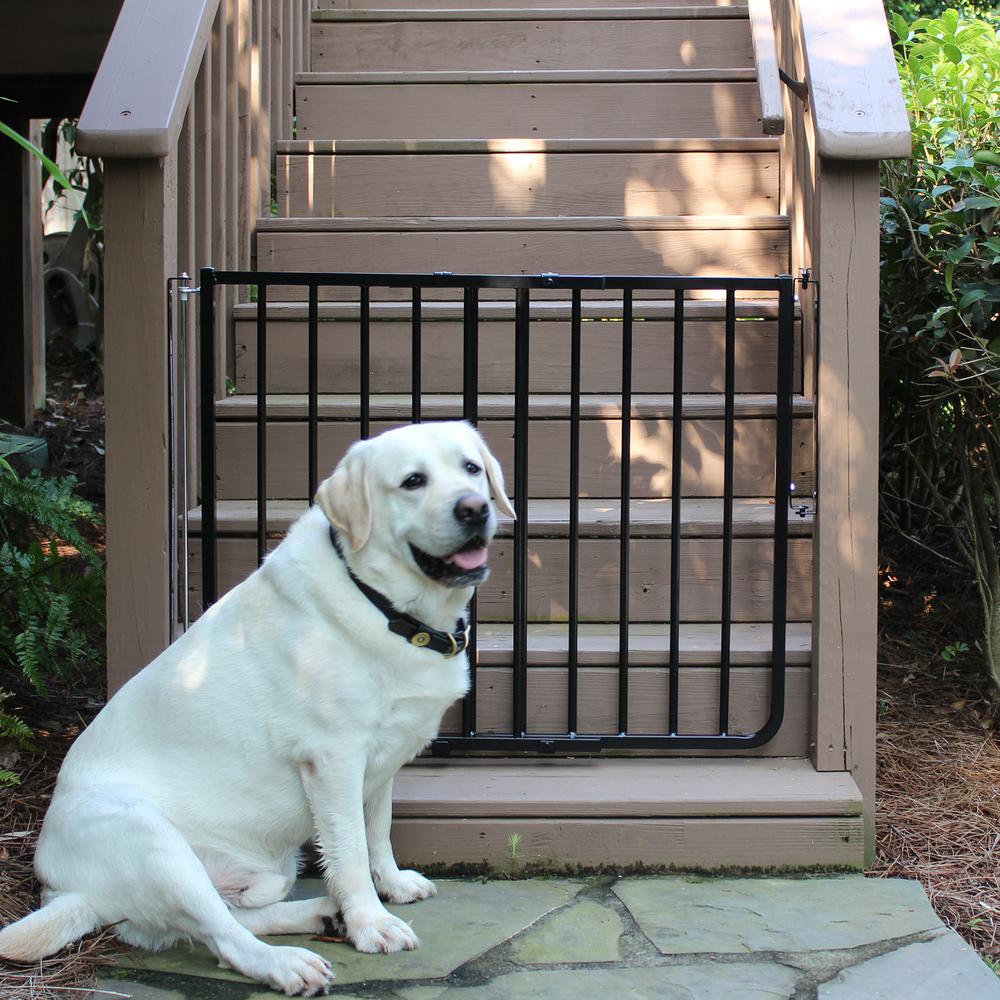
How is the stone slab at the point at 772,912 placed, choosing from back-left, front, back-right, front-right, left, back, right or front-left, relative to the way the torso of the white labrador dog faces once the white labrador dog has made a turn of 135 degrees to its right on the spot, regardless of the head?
back

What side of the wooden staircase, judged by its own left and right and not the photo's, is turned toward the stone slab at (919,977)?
front

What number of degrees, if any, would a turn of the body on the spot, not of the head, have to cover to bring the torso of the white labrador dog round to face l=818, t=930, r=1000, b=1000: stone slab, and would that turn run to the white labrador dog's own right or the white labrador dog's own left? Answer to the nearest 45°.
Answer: approximately 45° to the white labrador dog's own left

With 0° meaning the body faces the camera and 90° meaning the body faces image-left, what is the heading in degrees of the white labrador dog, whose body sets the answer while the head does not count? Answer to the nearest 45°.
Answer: approximately 315°

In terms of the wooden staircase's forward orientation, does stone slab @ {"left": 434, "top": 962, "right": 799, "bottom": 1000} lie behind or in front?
in front

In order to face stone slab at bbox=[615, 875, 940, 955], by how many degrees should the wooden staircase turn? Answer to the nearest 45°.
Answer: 0° — it already faces it

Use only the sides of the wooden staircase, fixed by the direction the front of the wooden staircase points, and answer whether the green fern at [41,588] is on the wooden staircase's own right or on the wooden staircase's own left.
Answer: on the wooden staircase's own right

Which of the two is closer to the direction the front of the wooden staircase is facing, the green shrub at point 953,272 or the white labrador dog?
the white labrador dog

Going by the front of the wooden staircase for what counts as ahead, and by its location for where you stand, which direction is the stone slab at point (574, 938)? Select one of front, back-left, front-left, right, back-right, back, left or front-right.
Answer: front

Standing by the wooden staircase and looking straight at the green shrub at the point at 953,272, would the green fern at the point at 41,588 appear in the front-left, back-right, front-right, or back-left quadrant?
back-right

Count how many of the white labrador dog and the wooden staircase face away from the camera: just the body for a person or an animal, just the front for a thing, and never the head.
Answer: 0

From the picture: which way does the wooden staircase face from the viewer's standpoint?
toward the camera

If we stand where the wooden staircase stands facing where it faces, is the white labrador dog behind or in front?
in front

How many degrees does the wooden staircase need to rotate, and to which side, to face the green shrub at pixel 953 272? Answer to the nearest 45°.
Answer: approximately 90° to its left
